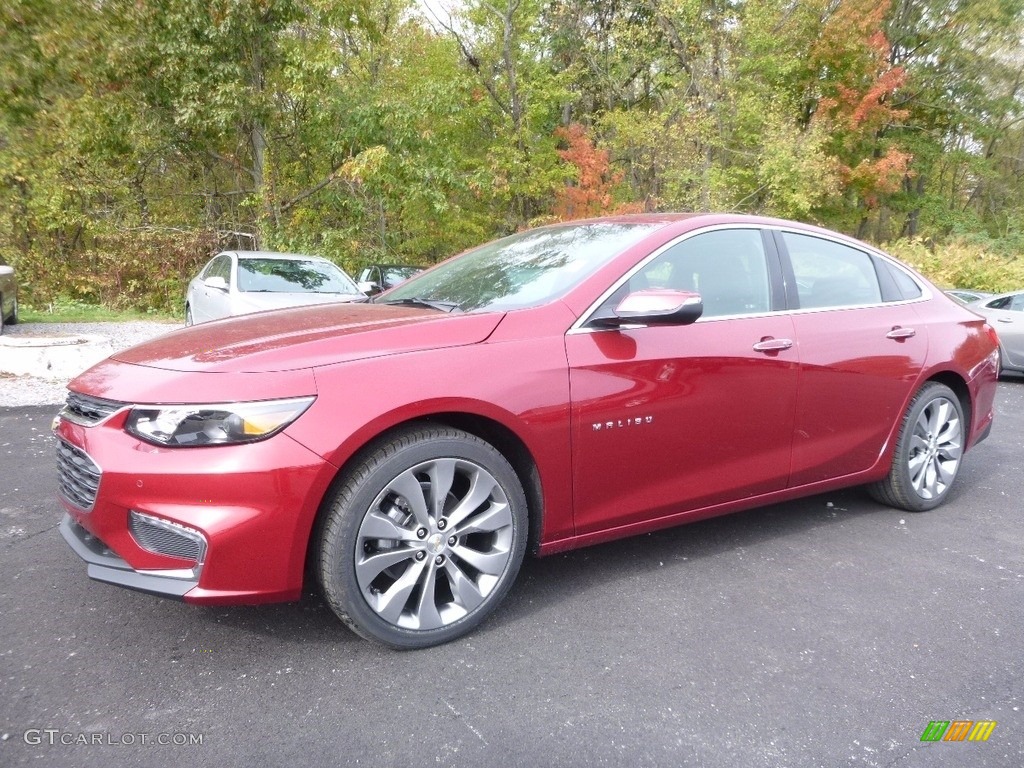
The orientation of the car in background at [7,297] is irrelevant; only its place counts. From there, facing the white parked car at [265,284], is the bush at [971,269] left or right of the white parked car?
left

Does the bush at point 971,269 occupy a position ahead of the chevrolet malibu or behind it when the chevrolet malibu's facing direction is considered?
behind

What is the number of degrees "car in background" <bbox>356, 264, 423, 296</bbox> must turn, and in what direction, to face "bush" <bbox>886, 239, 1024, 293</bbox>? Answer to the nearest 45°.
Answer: approximately 45° to its left

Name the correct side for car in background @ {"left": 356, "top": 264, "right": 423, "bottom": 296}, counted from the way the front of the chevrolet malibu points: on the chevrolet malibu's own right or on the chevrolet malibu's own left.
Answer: on the chevrolet malibu's own right

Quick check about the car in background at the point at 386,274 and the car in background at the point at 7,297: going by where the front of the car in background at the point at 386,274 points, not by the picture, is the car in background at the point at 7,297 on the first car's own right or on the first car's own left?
on the first car's own right

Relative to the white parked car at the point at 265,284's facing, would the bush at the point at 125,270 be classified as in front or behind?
behind

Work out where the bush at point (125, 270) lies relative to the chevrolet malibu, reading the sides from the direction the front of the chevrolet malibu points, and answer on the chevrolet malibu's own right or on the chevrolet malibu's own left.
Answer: on the chevrolet malibu's own right

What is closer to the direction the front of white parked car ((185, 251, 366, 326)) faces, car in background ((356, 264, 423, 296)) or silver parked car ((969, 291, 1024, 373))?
the silver parked car

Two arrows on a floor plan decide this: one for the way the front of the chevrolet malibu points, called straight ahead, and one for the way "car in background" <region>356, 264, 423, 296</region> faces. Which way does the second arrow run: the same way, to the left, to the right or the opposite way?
to the left

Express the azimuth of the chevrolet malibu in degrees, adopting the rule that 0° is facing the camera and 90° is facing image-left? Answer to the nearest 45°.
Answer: approximately 45°
